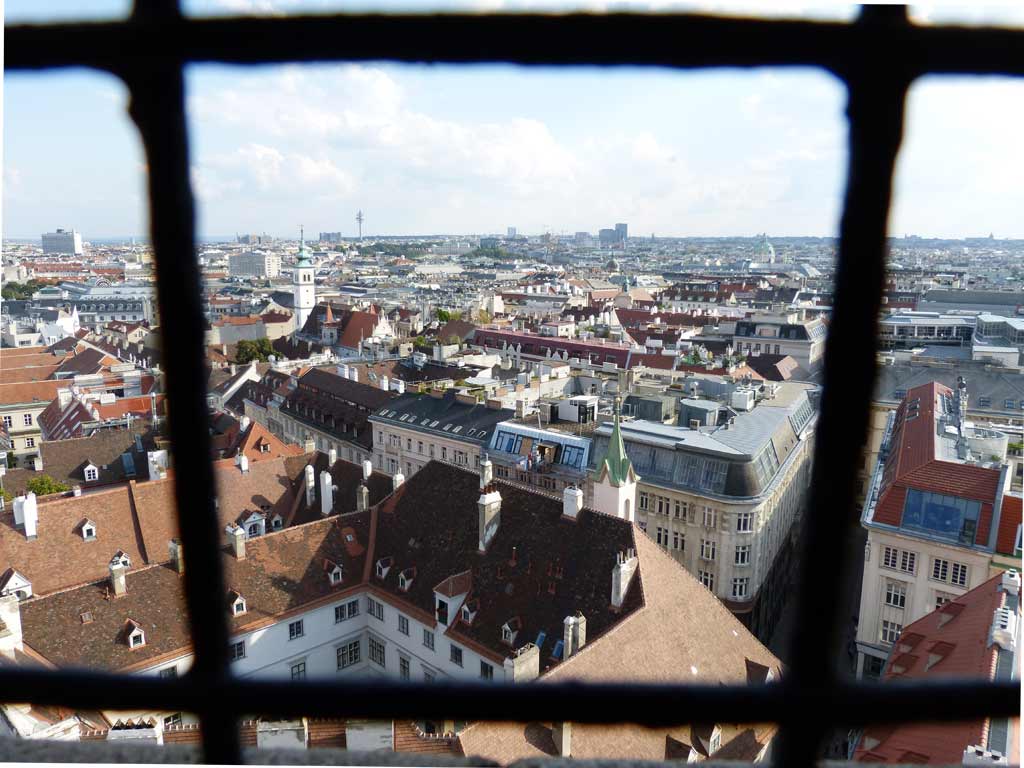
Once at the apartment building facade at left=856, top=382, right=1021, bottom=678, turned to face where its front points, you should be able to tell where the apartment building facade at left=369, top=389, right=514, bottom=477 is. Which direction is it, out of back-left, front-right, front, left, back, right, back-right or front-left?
right

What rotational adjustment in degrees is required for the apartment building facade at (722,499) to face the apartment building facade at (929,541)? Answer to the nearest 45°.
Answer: approximately 90° to its left

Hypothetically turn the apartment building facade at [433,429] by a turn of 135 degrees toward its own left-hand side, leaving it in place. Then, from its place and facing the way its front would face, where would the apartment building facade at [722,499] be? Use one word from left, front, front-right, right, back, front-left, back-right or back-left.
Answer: front-right

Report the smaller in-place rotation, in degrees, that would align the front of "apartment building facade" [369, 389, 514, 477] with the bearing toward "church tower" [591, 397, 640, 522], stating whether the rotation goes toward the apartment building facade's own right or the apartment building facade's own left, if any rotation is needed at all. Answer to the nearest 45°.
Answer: approximately 90° to the apartment building facade's own left

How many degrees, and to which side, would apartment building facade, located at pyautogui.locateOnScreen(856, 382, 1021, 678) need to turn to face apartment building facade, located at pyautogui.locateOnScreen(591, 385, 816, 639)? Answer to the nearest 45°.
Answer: approximately 90° to its right

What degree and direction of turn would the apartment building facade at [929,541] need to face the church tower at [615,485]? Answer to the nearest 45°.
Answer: approximately 45° to its right

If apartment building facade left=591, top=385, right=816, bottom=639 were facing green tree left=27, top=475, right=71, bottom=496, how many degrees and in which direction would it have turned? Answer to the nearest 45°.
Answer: approximately 45° to its right

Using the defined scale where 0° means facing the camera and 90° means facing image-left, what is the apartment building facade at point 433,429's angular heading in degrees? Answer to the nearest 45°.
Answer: approximately 45°

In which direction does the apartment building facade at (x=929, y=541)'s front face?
toward the camera

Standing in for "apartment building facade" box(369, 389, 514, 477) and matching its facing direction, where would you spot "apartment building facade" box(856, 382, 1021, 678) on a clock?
"apartment building facade" box(856, 382, 1021, 678) is roughly at 9 o'clock from "apartment building facade" box(369, 389, 514, 477).

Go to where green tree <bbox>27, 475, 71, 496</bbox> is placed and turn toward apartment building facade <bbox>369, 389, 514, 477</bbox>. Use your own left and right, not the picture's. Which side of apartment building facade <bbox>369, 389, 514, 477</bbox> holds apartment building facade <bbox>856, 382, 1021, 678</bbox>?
right

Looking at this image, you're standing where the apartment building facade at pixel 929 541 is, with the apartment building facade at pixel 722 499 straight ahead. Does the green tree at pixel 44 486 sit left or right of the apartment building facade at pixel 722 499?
left
